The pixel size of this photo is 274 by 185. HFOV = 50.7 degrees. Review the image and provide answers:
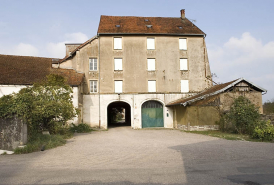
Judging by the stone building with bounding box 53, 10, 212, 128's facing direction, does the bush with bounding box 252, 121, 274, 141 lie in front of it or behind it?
in front

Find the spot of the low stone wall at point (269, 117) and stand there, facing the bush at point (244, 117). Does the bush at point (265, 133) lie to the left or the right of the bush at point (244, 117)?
left

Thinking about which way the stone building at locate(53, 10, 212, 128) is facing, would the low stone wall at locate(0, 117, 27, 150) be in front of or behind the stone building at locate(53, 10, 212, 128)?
in front

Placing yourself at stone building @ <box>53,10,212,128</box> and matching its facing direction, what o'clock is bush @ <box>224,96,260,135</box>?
The bush is roughly at 11 o'clock from the stone building.

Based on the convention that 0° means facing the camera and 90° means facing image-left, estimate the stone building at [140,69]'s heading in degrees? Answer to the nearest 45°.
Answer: approximately 0°

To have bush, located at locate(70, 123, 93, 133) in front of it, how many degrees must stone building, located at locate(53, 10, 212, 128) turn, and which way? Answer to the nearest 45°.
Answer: approximately 45° to its right
